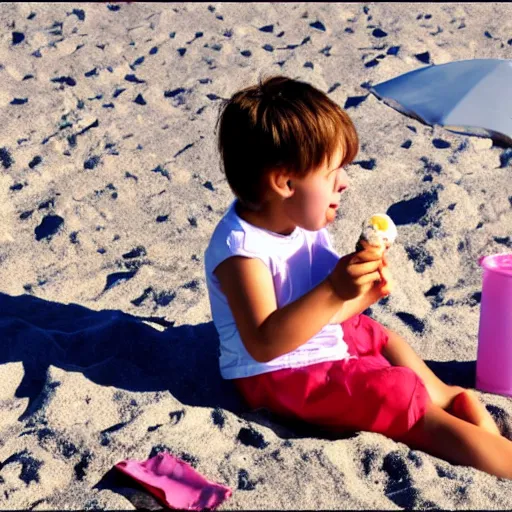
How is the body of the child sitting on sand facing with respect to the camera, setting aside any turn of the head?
to the viewer's right

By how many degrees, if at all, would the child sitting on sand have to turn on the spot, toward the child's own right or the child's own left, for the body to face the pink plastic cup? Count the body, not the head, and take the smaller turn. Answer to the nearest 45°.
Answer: approximately 45° to the child's own left

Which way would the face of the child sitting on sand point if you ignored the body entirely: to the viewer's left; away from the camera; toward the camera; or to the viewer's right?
to the viewer's right
